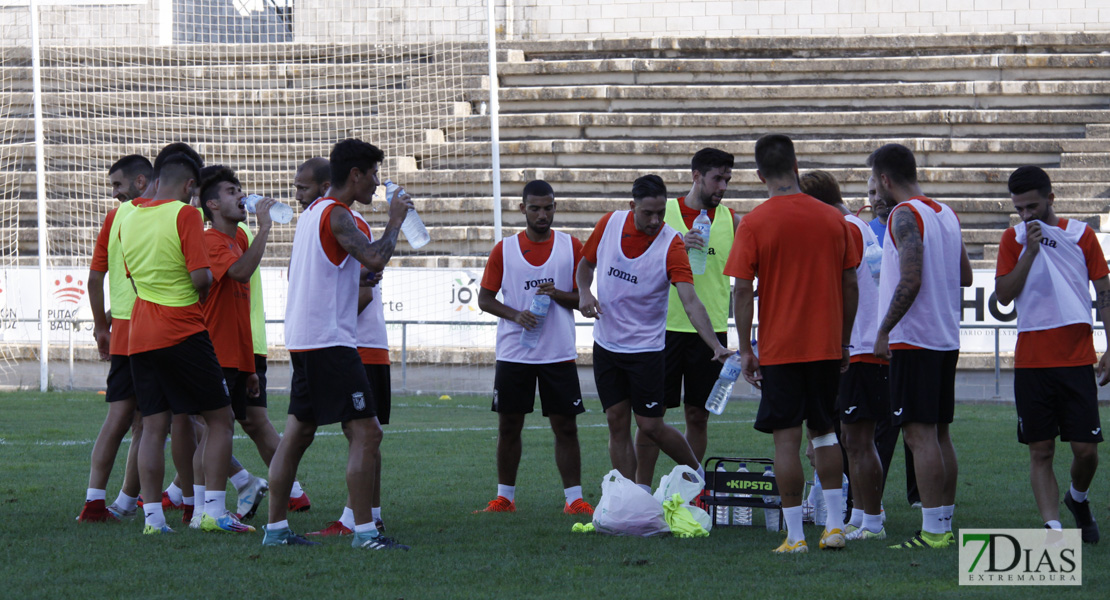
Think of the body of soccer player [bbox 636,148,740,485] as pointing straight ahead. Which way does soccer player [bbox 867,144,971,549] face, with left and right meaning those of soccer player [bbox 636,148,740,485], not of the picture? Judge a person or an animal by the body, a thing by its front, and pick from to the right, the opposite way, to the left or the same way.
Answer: the opposite way

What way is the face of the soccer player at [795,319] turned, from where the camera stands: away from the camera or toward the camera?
away from the camera

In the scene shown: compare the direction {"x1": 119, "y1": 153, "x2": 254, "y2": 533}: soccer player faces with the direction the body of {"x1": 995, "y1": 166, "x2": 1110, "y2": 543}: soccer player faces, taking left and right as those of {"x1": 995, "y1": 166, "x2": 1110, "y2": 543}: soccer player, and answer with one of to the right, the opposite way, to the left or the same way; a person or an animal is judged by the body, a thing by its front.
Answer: the opposite way

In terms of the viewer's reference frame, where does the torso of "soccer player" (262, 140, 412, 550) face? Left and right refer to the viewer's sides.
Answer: facing to the right of the viewer

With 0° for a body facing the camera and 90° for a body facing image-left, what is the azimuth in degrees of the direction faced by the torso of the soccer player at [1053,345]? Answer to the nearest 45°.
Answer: approximately 0°

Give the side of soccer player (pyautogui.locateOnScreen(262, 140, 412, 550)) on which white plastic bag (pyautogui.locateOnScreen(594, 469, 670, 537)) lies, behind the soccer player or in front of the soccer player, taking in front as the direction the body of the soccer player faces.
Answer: in front

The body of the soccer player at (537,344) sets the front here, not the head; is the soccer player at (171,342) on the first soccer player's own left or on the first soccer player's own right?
on the first soccer player's own right

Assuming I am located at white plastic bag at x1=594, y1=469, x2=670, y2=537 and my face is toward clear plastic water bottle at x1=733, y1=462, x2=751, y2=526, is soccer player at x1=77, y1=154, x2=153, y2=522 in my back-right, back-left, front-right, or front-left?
back-left

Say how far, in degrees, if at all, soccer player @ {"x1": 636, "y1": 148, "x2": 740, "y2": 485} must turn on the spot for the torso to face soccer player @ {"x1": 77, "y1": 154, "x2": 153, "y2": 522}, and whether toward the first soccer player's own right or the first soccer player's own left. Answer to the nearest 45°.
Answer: approximately 135° to the first soccer player's own right

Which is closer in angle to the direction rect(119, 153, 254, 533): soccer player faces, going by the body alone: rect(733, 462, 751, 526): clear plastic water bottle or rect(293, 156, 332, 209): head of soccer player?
the head of soccer player

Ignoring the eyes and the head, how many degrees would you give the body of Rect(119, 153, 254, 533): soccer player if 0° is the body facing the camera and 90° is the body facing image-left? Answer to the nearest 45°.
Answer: approximately 225°

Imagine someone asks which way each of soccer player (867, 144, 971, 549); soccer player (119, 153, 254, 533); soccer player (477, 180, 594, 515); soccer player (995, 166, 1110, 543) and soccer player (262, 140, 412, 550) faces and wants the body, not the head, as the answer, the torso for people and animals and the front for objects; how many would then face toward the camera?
2

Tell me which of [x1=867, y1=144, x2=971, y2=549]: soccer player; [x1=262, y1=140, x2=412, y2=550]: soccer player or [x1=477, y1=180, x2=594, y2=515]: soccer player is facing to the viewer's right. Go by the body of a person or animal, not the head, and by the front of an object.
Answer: [x1=262, y1=140, x2=412, y2=550]: soccer player

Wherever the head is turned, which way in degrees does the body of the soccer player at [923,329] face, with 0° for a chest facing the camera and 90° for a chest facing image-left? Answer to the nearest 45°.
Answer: approximately 135°
